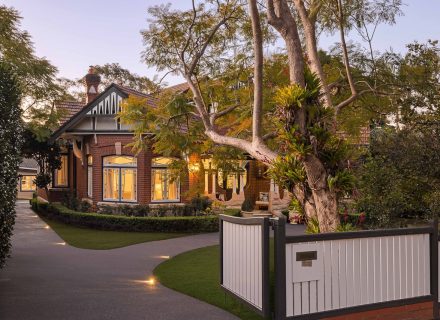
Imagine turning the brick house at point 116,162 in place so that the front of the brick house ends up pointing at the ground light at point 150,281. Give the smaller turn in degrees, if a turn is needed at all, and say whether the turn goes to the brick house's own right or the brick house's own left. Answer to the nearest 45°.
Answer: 0° — it already faces it

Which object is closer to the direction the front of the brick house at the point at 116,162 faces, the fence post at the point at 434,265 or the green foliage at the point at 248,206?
the fence post

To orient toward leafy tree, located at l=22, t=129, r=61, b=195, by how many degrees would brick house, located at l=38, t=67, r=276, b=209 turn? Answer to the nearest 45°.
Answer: approximately 135° to its right

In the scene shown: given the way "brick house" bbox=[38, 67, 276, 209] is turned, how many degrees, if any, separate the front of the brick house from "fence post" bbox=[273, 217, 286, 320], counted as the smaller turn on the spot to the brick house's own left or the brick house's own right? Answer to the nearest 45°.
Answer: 0° — it already faces it

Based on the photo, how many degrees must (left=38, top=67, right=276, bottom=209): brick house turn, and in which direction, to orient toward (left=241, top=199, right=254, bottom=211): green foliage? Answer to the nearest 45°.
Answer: approximately 45° to its left

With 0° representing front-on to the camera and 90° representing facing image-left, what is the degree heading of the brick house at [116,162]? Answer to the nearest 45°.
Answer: approximately 0°

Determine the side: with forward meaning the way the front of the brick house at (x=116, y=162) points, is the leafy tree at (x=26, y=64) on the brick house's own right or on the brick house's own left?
on the brick house's own right

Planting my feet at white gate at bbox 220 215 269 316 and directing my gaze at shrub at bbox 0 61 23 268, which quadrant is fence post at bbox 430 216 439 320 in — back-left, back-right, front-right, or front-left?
back-right

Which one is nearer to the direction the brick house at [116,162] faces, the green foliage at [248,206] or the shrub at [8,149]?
the shrub
